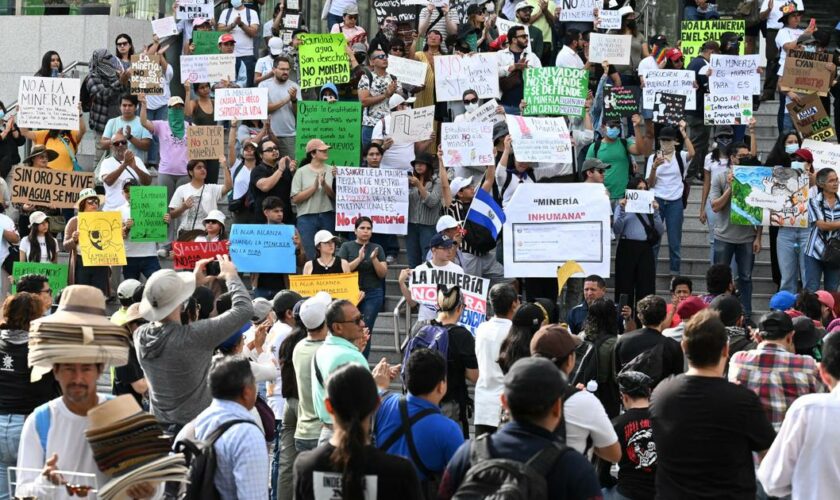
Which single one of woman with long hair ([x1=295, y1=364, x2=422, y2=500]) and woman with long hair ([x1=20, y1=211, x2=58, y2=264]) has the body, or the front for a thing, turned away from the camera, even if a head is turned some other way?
woman with long hair ([x1=295, y1=364, x2=422, y2=500])

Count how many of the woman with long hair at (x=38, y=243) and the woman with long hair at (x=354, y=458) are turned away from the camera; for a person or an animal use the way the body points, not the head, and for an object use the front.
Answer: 1

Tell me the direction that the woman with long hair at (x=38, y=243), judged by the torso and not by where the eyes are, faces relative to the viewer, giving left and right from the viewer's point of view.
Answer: facing the viewer and to the right of the viewer

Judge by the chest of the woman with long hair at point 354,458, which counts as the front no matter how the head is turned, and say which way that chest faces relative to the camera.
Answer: away from the camera

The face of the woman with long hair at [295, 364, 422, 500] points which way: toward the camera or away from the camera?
away from the camera

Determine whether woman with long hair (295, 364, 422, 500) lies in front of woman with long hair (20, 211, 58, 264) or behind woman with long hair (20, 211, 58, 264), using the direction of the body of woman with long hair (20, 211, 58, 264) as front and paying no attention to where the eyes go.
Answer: in front

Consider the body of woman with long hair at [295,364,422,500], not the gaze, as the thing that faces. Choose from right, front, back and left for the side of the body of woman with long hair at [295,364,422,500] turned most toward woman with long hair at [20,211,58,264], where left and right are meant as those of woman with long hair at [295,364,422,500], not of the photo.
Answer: front
